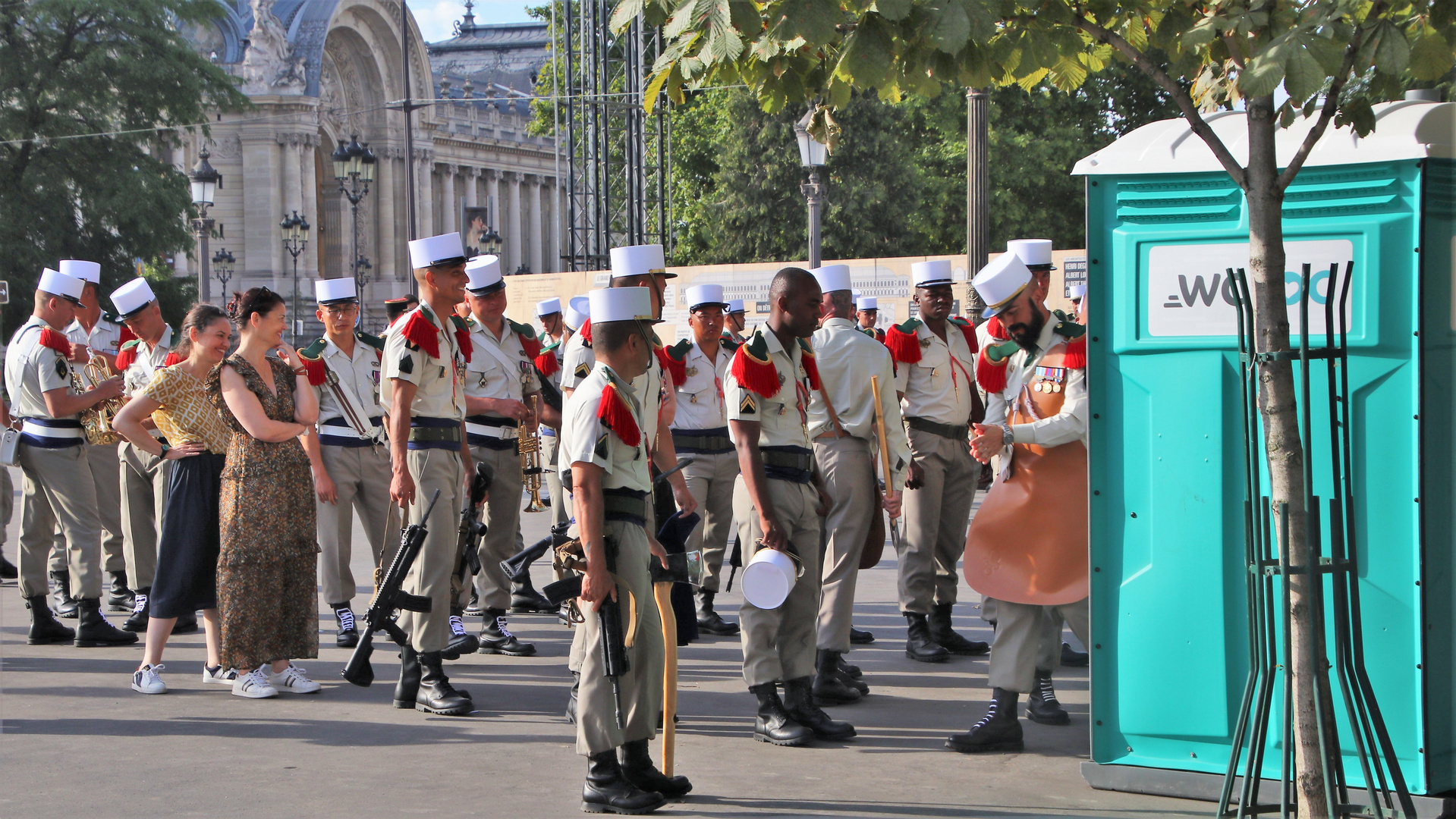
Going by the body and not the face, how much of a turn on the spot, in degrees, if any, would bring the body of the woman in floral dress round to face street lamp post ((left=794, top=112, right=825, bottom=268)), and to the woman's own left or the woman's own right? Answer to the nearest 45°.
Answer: approximately 90° to the woman's own left

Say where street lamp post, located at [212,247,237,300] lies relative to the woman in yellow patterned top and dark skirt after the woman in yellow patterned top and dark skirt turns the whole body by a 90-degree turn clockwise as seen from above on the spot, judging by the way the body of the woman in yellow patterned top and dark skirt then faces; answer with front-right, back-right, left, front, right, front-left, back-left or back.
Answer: back-right

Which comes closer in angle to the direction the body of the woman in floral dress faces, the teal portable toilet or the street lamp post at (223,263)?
the teal portable toilet

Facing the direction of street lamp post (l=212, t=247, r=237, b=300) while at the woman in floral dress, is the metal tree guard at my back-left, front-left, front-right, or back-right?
back-right

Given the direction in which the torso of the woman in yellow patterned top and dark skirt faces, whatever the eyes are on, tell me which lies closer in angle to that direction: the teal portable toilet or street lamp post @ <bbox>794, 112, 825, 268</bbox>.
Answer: the teal portable toilet

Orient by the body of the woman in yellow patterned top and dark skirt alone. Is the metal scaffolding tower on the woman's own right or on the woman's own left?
on the woman's own left

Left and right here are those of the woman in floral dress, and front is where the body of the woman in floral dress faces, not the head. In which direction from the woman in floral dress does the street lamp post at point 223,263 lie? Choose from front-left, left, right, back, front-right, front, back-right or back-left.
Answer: back-left

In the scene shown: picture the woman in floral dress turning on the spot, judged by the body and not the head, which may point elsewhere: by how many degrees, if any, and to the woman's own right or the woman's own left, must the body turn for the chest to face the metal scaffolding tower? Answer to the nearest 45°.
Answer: approximately 135° to the woman's own left

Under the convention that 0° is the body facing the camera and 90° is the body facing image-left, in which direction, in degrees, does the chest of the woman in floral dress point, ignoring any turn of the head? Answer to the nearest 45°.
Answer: approximately 315°

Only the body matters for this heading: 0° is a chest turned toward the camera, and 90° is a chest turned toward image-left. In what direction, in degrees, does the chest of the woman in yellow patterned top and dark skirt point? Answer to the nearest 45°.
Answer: approximately 315°

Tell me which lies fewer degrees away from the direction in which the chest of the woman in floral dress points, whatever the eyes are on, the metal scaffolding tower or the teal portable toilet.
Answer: the teal portable toilet
